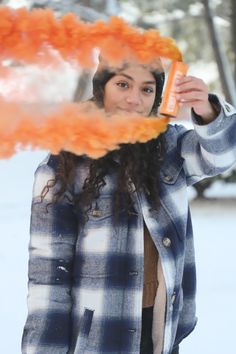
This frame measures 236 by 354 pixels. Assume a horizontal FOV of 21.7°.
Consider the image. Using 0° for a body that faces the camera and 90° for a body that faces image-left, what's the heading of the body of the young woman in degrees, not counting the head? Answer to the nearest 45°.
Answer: approximately 315°

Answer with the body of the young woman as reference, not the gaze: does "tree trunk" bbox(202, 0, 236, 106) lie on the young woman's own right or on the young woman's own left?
on the young woman's own left
